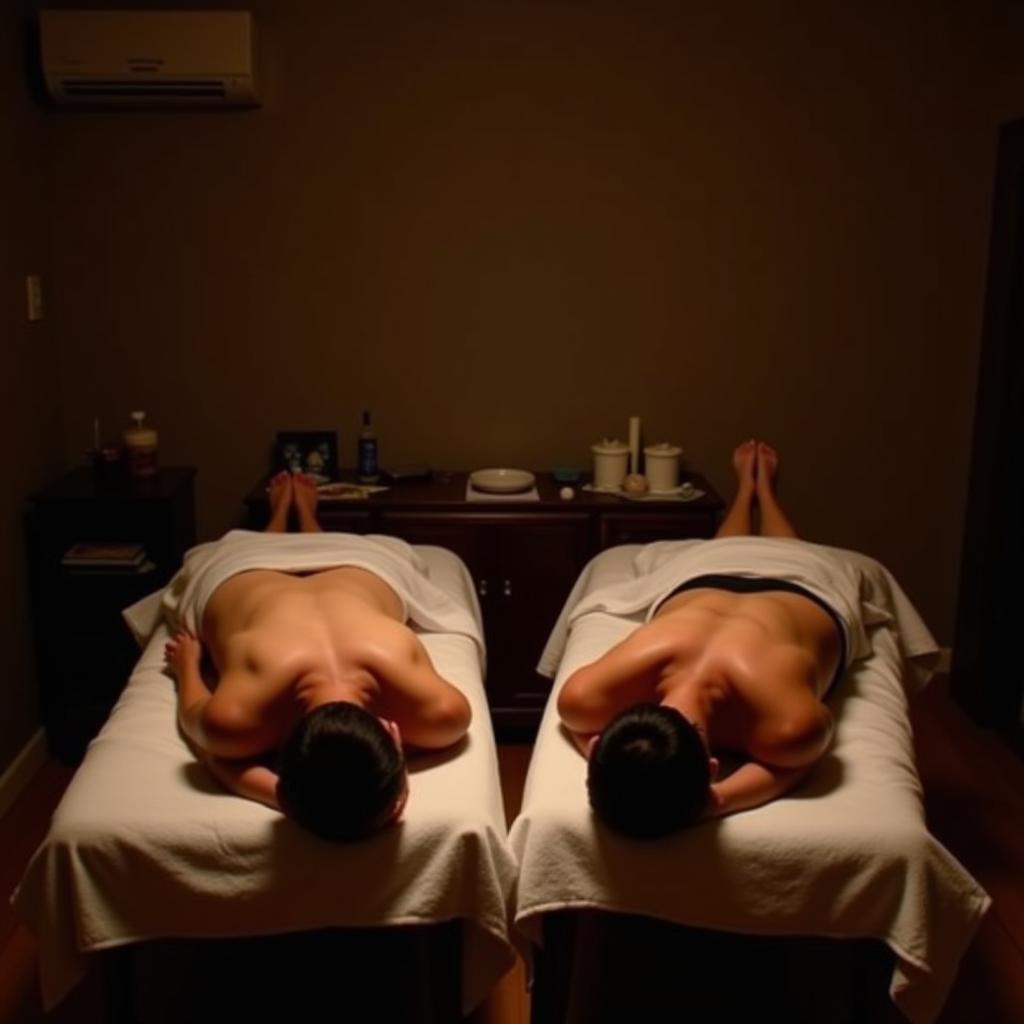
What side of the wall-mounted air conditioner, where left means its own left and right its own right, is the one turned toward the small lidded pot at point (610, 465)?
left

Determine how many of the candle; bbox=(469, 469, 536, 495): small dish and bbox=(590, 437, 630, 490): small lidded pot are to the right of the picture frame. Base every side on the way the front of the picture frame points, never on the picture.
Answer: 0

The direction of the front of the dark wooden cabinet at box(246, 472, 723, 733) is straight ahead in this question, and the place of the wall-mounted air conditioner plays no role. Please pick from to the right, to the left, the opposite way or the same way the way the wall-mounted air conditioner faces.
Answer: the same way

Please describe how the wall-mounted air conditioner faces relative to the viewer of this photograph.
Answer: facing the viewer

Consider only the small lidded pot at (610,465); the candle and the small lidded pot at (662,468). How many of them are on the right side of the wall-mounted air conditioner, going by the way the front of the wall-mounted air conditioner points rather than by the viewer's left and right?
0

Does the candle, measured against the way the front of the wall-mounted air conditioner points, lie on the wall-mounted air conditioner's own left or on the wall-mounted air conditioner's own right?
on the wall-mounted air conditioner's own left

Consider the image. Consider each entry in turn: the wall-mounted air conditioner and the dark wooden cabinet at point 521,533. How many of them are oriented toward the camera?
2

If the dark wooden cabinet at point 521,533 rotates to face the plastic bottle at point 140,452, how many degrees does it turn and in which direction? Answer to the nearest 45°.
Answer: approximately 90° to its right

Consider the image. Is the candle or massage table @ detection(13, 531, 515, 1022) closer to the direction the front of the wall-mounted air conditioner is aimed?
the massage table

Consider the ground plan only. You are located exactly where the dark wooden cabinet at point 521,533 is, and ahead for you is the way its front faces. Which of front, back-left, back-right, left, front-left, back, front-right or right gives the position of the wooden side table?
right

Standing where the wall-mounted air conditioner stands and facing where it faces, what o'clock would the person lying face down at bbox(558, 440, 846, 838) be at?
The person lying face down is roughly at 11 o'clock from the wall-mounted air conditioner.

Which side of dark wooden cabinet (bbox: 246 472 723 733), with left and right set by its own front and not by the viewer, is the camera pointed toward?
front

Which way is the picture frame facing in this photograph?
toward the camera
